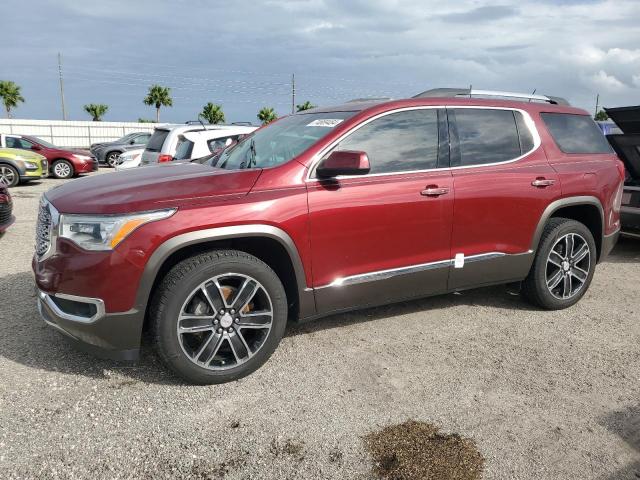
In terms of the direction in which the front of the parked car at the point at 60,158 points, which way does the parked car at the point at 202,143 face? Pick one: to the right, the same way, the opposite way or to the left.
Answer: to the left

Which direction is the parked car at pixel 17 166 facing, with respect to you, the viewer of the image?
facing the viewer and to the right of the viewer

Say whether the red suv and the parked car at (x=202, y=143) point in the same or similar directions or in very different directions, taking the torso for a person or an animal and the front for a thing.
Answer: very different directions

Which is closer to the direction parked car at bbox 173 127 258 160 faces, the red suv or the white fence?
the white fence

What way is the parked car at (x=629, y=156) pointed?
away from the camera

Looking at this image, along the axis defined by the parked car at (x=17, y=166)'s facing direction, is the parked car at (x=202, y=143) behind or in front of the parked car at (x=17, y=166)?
in front

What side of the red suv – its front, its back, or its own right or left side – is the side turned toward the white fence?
right

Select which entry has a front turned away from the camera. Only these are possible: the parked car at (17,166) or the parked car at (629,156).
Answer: the parked car at (629,156)

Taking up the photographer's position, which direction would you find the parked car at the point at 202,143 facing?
facing away from the viewer and to the right of the viewer

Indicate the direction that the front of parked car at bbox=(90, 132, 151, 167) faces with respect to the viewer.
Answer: facing the viewer and to the left of the viewer
